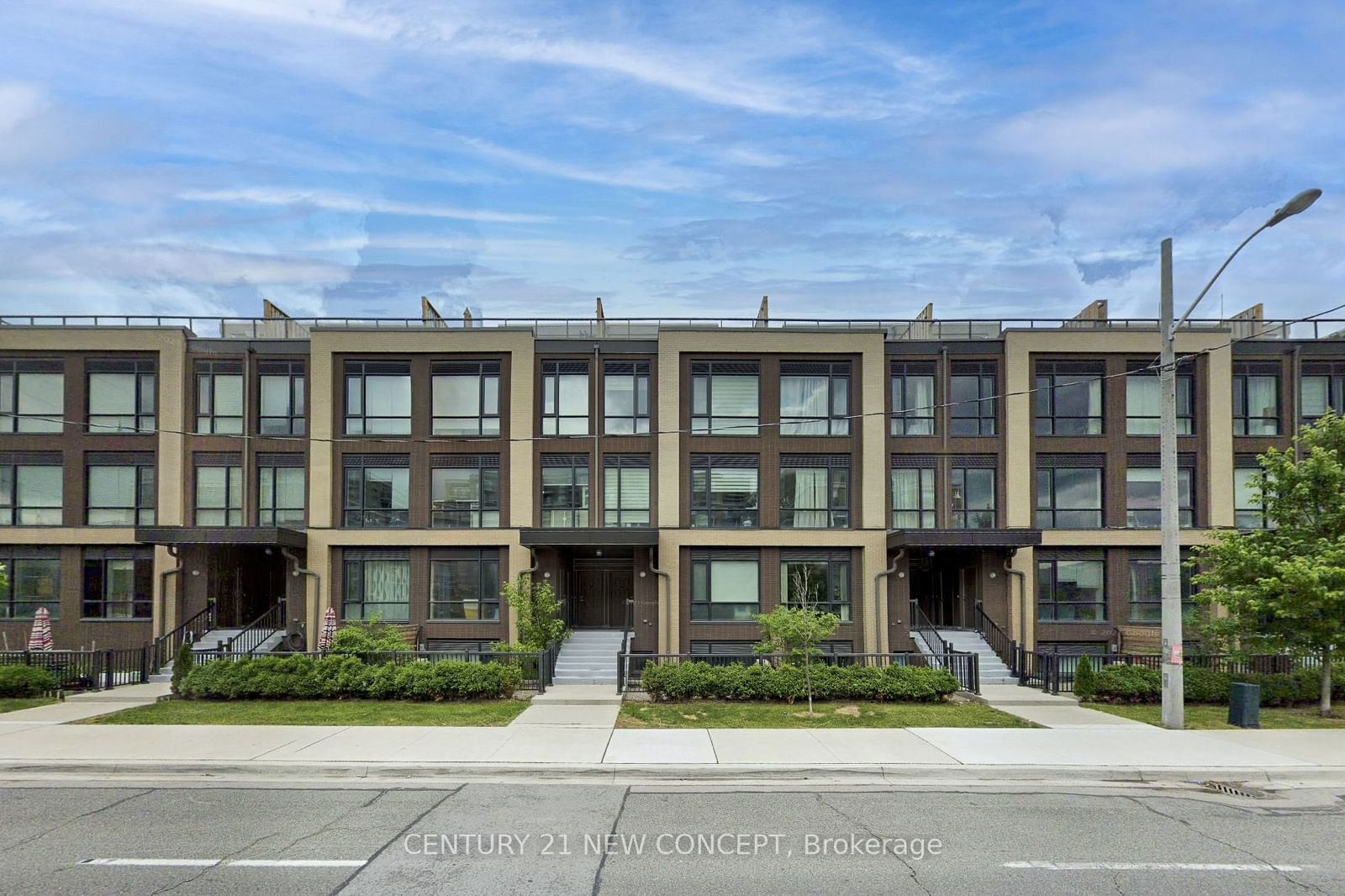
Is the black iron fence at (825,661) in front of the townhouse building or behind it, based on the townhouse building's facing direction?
in front

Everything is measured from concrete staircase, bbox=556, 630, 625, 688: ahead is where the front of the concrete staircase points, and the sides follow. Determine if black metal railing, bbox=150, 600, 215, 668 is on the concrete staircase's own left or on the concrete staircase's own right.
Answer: on the concrete staircase's own right

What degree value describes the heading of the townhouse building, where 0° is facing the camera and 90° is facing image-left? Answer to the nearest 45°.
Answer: approximately 0°

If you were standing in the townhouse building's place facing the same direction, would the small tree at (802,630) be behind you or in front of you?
in front

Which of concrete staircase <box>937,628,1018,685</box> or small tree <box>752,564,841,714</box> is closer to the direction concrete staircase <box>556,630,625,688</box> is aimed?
the small tree

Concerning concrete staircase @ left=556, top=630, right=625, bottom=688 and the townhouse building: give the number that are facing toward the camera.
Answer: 2
